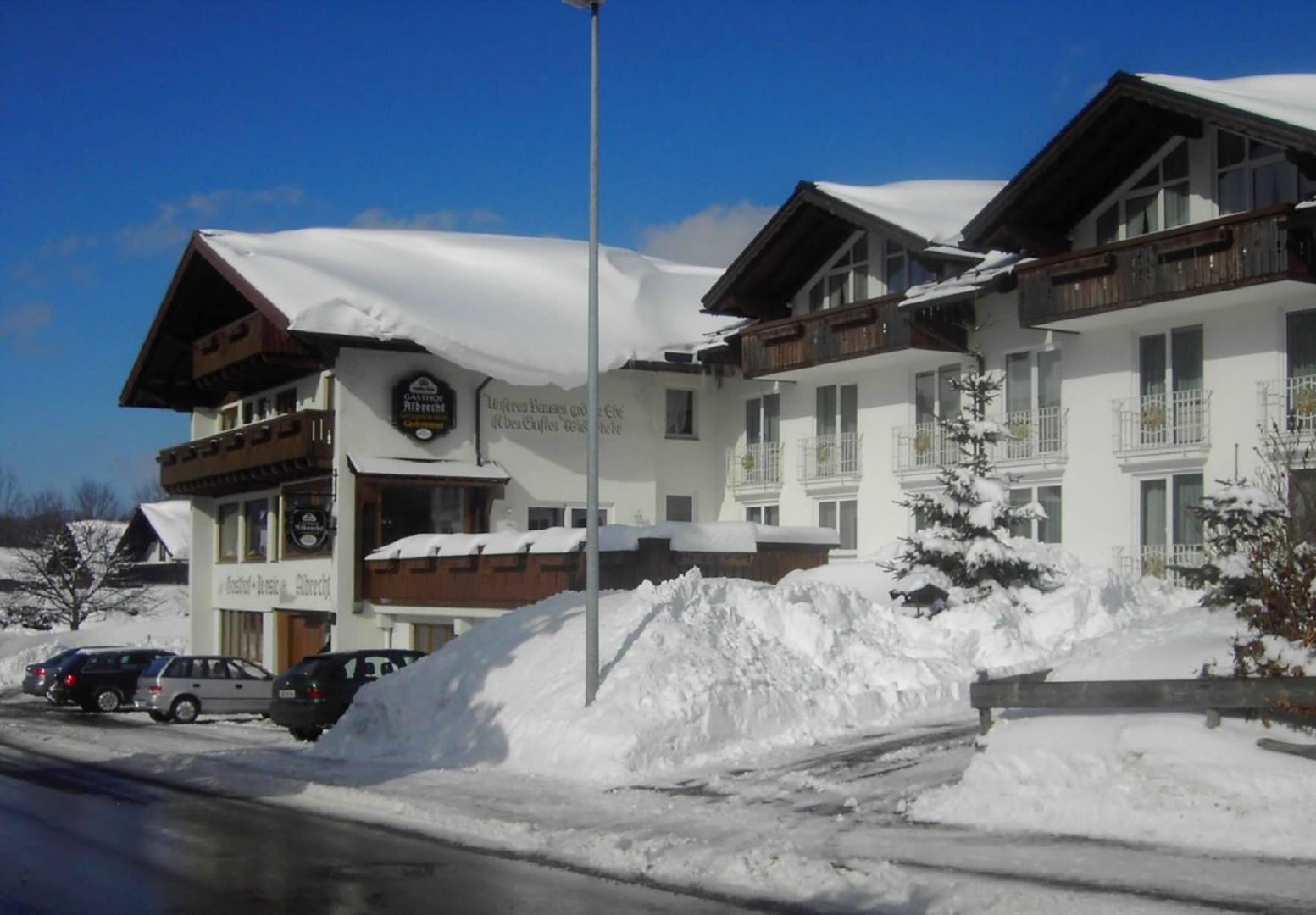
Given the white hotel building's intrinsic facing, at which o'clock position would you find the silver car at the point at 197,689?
The silver car is roughly at 1 o'clock from the white hotel building.

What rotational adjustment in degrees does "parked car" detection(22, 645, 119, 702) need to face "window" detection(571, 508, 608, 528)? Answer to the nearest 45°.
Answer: approximately 45° to its right

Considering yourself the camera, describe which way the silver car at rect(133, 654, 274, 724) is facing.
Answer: facing away from the viewer and to the right of the viewer

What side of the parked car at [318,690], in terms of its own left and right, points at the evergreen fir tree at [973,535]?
right

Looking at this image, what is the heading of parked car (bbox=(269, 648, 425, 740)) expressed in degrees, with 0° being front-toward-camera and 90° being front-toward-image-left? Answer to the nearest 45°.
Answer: approximately 225°

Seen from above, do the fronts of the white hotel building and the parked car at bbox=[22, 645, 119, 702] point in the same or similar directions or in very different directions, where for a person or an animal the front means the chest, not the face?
very different directions

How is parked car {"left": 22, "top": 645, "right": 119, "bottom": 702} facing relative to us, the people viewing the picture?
facing away from the viewer and to the right of the viewer

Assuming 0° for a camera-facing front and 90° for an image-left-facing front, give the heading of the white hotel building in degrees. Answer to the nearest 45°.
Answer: approximately 45°

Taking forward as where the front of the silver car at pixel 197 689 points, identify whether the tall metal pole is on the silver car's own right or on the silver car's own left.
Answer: on the silver car's own right

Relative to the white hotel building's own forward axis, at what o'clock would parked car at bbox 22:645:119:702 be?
The parked car is roughly at 2 o'clock from the white hotel building.
